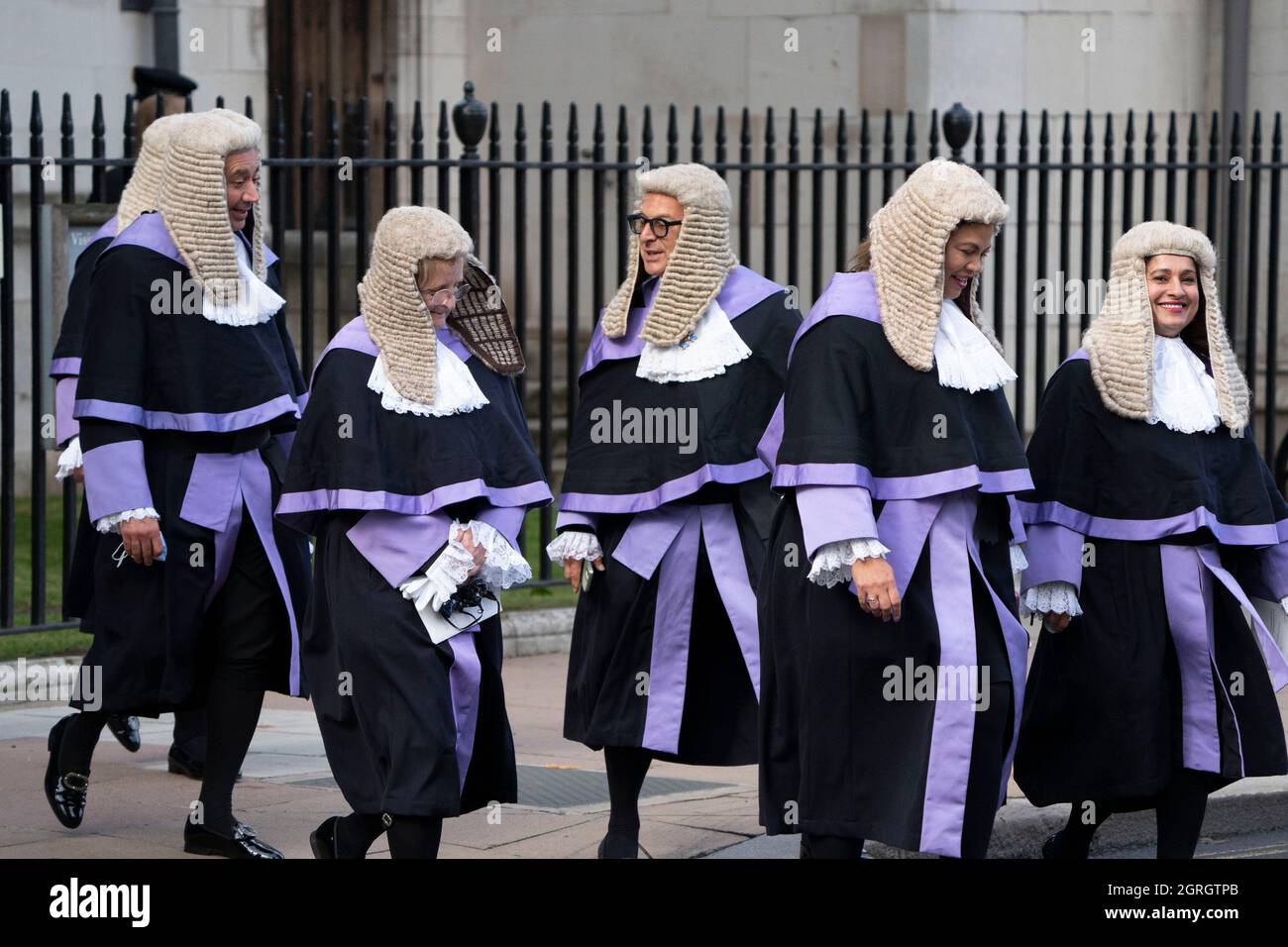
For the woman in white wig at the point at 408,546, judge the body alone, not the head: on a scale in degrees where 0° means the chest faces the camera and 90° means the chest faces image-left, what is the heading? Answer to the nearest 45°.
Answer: approximately 315°

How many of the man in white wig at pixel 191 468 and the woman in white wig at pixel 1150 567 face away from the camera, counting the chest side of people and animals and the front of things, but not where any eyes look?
0

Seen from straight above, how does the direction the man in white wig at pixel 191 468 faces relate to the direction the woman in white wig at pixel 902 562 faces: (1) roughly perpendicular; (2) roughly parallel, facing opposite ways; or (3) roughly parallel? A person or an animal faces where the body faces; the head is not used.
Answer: roughly parallel

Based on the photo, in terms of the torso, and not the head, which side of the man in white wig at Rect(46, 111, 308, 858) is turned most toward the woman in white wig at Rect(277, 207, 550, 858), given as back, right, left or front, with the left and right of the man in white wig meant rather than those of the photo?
front

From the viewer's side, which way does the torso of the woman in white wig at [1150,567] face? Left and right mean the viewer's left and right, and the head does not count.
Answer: facing the viewer and to the right of the viewer

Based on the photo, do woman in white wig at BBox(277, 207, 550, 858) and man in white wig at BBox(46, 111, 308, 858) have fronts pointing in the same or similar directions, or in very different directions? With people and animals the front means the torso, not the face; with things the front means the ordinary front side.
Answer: same or similar directions

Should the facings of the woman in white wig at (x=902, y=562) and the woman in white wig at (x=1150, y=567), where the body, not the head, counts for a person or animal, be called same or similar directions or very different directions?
same or similar directions

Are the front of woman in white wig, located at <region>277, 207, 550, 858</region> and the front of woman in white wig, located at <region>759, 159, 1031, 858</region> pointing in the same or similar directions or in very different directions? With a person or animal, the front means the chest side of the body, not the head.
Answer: same or similar directions

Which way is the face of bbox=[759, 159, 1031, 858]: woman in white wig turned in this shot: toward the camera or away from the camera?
toward the camera

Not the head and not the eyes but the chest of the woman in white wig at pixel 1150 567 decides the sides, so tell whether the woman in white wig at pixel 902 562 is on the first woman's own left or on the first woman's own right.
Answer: on the first woman's own right

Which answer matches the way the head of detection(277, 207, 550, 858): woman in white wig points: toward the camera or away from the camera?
toward the camera

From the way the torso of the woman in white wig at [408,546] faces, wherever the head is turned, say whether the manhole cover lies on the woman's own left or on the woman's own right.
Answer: on the woman's own left
